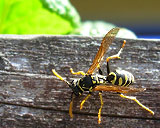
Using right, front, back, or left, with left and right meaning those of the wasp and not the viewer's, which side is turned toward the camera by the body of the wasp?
left

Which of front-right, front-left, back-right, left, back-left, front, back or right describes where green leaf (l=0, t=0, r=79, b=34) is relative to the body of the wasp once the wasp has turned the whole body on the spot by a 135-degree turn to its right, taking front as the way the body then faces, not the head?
left
